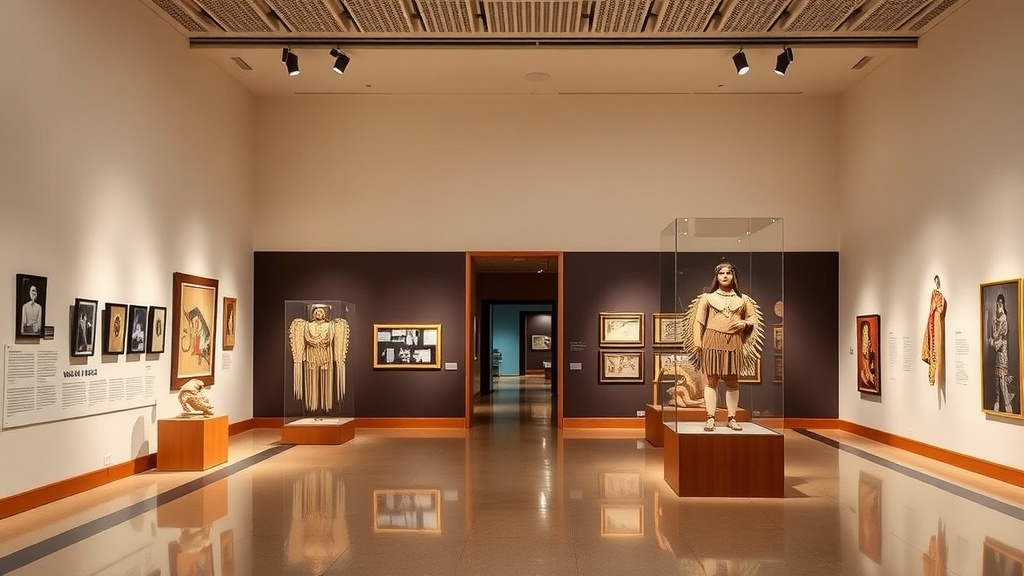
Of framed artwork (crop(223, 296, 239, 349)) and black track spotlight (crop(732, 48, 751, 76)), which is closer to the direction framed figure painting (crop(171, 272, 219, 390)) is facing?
the black track spotlight

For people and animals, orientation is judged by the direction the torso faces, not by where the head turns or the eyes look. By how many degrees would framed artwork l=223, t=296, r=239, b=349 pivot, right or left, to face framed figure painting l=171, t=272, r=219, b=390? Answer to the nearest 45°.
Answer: approximately 45° to its right

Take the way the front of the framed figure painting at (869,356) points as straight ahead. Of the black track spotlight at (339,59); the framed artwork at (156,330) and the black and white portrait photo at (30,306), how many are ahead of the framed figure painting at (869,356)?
3

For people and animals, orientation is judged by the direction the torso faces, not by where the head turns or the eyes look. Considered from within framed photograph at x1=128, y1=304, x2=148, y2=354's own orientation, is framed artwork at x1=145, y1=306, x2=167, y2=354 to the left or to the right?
on its left

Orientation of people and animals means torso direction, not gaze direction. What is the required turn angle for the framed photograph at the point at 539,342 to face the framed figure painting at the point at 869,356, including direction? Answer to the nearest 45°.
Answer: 0° — it already faces it

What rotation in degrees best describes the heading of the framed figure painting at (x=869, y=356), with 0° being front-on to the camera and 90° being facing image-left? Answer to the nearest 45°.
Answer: approximately 45°

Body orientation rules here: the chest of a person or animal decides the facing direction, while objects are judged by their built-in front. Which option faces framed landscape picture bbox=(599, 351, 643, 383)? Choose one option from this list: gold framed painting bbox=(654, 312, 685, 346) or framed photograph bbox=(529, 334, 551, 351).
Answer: the framed photograph
